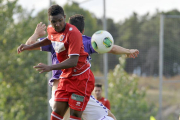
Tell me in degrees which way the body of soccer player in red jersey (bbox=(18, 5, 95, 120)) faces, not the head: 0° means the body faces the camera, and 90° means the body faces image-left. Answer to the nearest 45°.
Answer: approximately 45°

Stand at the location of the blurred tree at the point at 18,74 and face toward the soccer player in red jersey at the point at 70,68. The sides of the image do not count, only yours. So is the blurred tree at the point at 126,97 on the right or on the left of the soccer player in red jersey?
left

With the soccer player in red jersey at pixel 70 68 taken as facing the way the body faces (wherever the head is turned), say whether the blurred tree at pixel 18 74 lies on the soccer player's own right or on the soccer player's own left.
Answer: on the soccer player's own right
